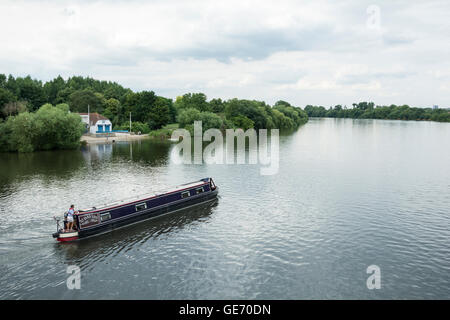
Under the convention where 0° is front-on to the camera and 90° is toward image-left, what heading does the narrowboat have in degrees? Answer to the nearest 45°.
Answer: approximately 225°
